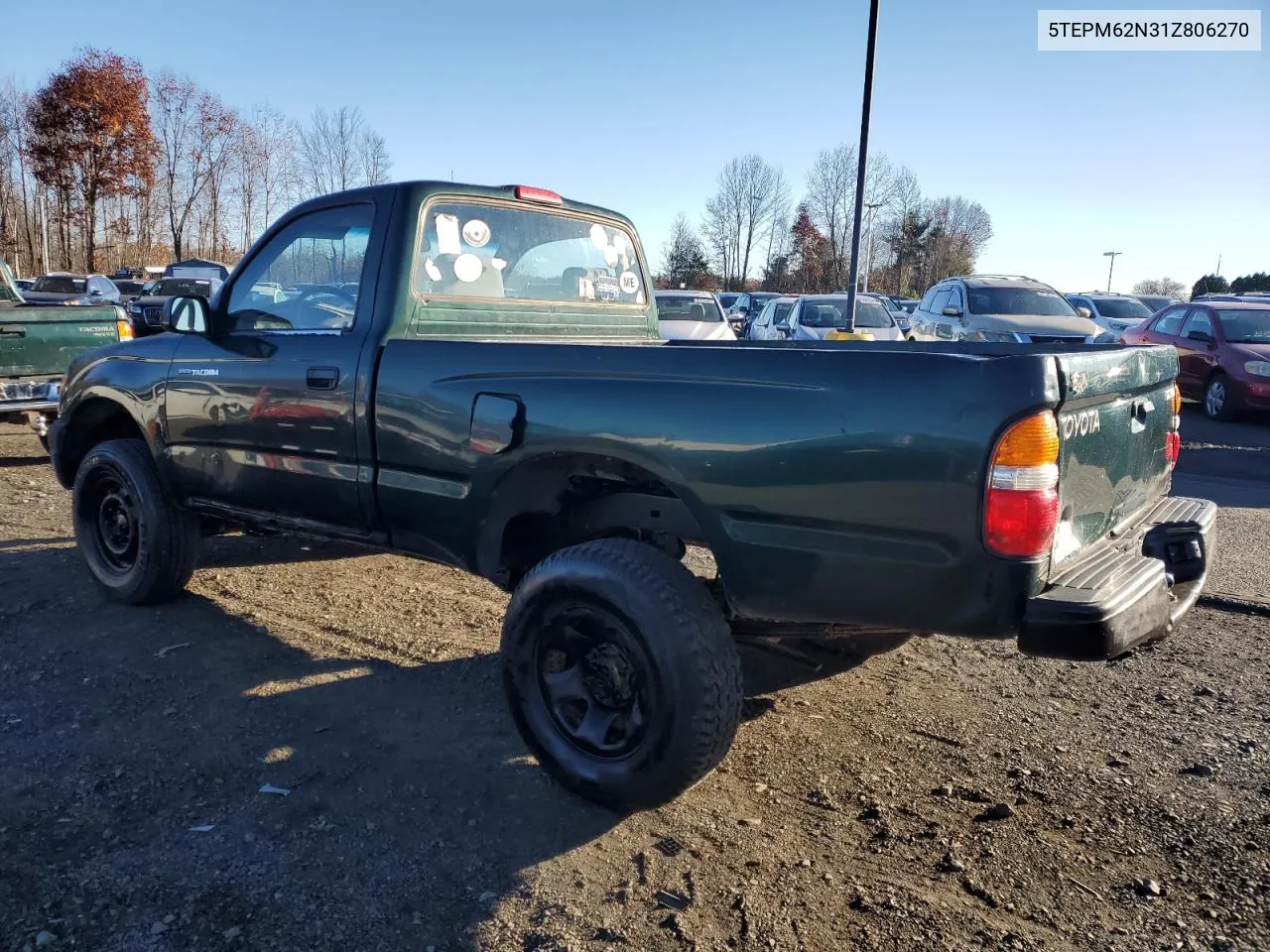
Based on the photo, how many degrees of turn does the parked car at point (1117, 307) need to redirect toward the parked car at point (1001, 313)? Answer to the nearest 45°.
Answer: approximately 45° to its right

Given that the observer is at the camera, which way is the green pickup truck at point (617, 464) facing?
facing away from the viewer and to the left of the viewer

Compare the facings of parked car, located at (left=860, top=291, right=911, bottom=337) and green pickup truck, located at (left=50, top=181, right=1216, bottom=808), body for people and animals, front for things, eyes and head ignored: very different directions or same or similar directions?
very different directions

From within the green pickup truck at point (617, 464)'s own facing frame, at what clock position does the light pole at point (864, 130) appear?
The light pole is roughly at 2 o'clock from the green pickup truck.

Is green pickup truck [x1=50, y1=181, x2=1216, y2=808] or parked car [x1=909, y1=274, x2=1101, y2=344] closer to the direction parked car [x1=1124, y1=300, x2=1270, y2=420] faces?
the green pickup truck

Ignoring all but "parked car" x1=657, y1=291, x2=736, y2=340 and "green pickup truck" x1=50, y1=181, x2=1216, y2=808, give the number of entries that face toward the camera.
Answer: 1

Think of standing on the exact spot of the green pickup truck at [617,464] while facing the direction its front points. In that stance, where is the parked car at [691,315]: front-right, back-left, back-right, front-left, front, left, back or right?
front-right

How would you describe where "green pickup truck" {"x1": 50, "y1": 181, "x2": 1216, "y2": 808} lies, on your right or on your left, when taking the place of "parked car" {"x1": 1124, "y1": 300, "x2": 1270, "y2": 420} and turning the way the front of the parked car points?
on your right

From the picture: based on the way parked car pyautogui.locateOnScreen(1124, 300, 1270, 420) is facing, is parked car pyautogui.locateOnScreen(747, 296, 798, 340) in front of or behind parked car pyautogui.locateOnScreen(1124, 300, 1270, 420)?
behind
